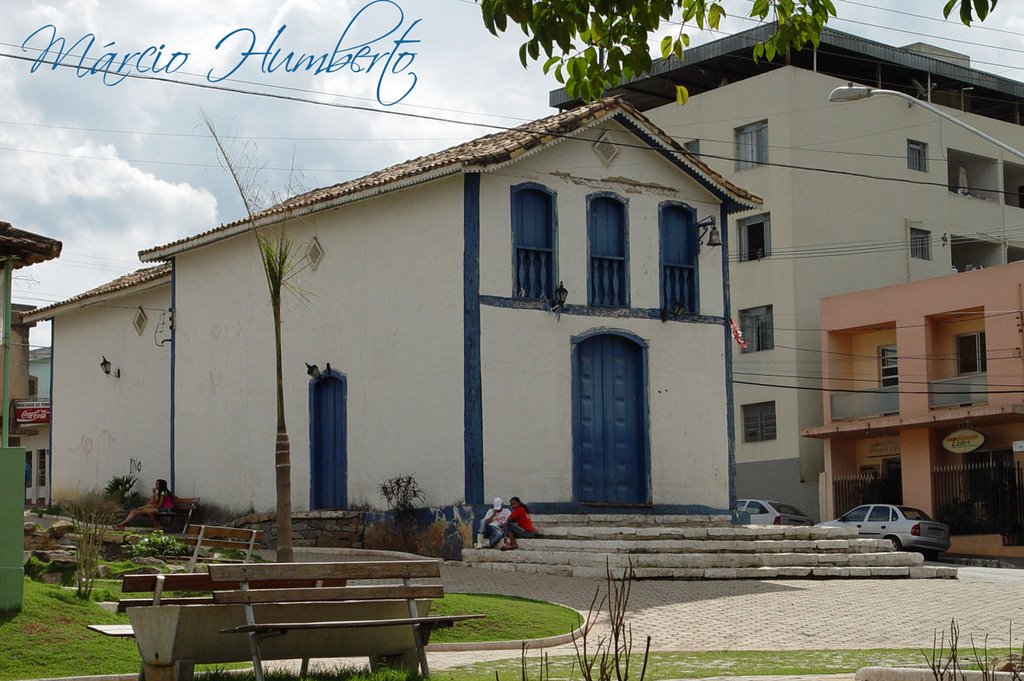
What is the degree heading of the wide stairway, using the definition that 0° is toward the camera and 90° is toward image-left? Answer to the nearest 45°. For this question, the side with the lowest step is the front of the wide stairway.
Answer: approximately 0°

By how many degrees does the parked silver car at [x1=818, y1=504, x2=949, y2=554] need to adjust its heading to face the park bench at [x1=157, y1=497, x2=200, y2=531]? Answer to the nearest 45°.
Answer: approximately 90° to its left

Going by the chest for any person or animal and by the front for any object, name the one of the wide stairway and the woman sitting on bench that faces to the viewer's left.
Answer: the woman sitting on bench

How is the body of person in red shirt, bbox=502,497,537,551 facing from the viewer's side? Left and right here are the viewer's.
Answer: facing the viewer and to the left of the viewer

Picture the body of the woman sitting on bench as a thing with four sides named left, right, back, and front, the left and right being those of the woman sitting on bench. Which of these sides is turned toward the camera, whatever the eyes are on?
left

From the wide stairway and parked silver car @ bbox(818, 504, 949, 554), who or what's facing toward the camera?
the wide stairway

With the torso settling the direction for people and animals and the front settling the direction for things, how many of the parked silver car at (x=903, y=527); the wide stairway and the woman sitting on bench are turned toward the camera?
1

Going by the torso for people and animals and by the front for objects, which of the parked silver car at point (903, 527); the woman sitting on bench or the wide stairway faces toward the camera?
the wide stairway

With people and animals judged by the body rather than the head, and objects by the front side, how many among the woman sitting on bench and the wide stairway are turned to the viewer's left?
1

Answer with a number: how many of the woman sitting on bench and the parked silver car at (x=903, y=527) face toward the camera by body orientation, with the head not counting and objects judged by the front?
0

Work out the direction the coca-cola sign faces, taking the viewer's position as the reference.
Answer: facing the viewer

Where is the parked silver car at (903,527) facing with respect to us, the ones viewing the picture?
facing away from the viewer and to the left of the viewer

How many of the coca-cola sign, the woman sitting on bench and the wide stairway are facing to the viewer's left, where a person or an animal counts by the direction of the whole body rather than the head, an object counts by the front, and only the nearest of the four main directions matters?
1
